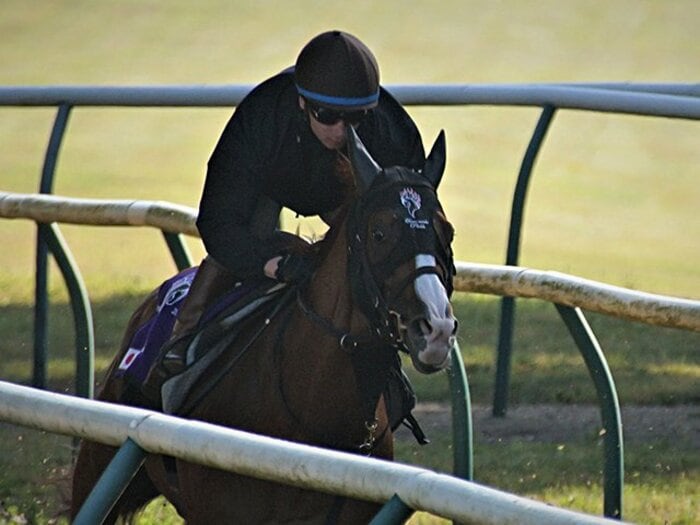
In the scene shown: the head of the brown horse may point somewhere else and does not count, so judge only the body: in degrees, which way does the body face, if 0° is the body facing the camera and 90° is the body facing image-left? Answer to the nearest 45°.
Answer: approximately 315°

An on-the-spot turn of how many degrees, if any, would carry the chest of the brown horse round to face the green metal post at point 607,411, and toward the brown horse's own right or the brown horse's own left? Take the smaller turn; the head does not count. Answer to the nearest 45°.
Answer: approximately 90° to the brown horse's own left

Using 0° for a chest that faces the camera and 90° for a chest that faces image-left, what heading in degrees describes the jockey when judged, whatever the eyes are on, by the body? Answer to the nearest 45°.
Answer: approximately 315°

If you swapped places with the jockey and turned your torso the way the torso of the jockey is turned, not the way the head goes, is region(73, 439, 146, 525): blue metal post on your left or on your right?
on your right

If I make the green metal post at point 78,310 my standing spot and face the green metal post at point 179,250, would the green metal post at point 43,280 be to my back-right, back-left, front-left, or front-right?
back-left

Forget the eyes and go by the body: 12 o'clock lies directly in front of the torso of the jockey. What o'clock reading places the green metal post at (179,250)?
The green metal post is roughly at 7 o'clock from the jockey.

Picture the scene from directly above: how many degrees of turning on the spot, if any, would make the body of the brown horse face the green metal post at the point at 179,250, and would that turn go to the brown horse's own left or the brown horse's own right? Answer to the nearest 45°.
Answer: approximately 135° to the brown horse's own left
